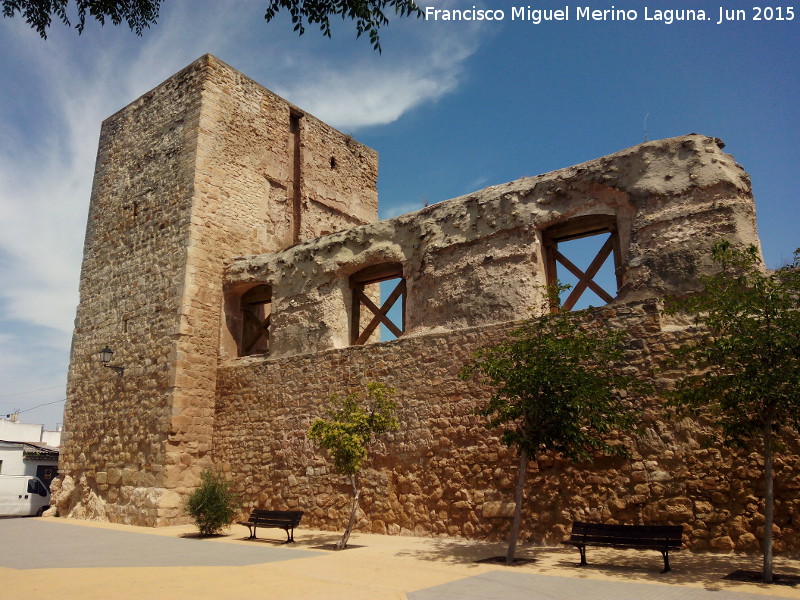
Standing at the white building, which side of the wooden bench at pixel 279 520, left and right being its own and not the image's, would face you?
right

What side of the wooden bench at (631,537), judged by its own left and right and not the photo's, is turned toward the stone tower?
right

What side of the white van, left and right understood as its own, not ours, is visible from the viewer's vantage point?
right

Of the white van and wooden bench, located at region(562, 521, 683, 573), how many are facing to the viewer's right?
1

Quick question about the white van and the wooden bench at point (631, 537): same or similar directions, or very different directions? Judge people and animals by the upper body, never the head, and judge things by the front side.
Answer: very different directions

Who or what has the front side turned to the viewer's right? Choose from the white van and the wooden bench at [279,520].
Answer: the white van

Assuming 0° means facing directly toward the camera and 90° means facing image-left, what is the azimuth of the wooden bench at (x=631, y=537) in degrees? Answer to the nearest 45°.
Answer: approximately 45°

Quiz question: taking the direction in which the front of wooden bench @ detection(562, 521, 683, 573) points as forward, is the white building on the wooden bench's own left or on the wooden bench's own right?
on the wooden bench's own right

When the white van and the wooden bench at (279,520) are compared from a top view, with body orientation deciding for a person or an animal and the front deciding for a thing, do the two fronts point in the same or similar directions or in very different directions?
very different directions

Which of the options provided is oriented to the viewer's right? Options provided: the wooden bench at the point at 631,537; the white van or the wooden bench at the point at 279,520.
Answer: the white van

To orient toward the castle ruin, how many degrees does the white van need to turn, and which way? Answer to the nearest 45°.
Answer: approximately 45° to its right
